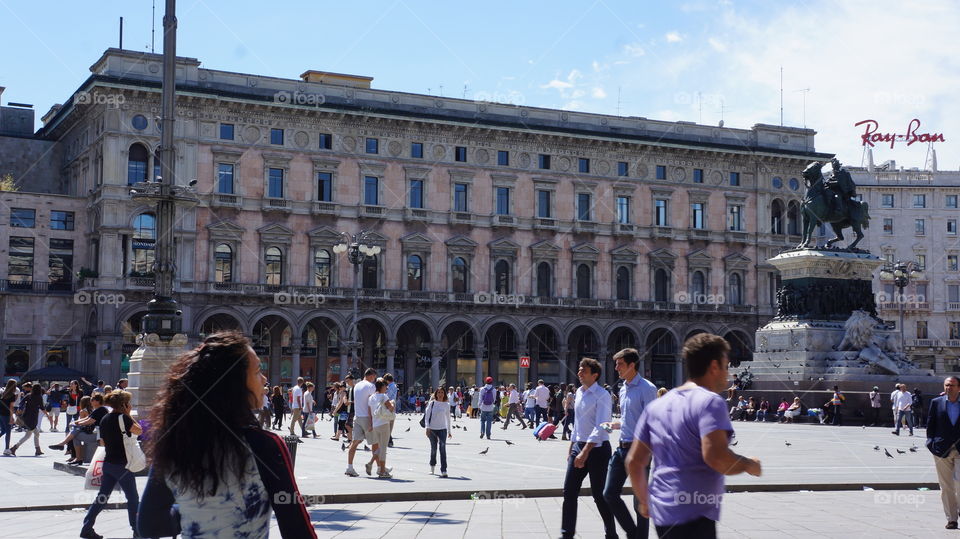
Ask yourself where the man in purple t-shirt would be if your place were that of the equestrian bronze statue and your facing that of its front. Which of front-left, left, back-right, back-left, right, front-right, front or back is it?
front-left

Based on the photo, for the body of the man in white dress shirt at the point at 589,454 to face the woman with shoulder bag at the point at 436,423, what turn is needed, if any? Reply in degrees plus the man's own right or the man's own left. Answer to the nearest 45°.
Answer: approximately 135° to the man's own right

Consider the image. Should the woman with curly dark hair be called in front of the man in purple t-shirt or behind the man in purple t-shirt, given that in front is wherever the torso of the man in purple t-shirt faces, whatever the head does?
behind

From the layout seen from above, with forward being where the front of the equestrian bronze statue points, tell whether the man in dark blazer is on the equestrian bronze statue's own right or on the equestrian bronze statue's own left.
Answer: on the equestrian bronze statue's own left

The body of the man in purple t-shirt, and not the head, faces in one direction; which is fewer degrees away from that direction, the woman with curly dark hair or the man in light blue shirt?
the man in light blue shirt

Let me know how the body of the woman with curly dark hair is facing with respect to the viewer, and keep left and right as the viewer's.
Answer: facing away from the viewer and to the right of the viewer

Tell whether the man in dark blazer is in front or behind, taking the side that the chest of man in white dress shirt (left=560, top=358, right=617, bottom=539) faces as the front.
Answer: behind
